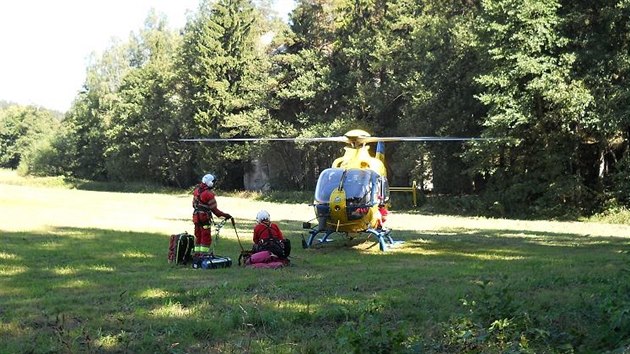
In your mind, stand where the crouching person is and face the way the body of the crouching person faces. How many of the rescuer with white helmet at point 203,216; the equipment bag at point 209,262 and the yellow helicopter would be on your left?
2

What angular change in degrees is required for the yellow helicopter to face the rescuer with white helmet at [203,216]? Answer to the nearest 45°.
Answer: approximately 45° to its right

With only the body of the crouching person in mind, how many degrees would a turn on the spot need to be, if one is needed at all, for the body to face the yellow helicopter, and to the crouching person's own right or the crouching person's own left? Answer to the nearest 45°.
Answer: approximately 45° to the crouching person's own right

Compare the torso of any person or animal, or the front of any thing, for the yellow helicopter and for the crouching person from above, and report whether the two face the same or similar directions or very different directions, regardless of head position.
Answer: very different directions

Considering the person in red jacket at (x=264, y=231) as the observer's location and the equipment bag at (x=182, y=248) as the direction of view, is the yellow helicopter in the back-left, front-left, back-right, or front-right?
back-right

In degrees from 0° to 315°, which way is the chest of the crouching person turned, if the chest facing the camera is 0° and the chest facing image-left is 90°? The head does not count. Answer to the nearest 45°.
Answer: approximately 180°

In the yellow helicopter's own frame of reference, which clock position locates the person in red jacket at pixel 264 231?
The person in red jacket is roughly at 1 o'clock from the yellow helicopter.

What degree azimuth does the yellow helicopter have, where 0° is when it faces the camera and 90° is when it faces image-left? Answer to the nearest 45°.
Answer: approximately 0°

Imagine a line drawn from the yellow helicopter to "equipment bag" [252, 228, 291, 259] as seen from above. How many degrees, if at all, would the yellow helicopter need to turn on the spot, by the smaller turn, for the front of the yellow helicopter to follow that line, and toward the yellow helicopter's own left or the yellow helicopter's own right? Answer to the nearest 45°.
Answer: approximately 45° to the yellow helicopter's own right

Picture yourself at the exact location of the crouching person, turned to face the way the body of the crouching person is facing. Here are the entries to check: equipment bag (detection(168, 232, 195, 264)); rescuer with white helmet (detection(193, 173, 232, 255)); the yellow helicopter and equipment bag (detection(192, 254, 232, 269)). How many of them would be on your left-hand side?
3

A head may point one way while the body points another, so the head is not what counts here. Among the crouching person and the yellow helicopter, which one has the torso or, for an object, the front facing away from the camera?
the crouching person

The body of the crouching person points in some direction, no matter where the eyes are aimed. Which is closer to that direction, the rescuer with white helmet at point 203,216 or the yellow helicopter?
the yellow helicopter

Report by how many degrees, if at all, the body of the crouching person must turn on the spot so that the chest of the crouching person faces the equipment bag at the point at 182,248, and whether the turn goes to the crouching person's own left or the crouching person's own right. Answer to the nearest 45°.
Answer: approximately 90° to the crouching person's own left
